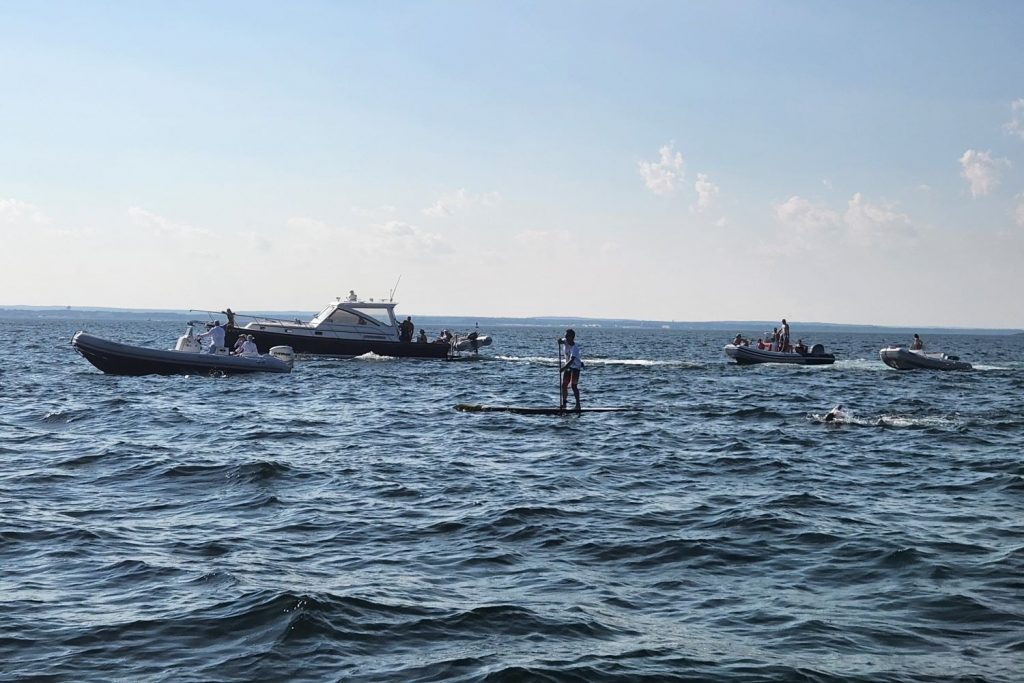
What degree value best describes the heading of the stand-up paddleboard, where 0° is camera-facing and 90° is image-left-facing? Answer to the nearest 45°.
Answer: approximately 90°

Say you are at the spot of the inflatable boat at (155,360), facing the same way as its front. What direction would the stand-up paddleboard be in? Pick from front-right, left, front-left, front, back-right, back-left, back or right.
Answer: back-left

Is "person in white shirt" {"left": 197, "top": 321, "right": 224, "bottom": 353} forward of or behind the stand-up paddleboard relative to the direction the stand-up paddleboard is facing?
forward

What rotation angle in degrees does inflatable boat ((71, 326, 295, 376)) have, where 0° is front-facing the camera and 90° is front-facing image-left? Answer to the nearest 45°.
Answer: approximately 90°

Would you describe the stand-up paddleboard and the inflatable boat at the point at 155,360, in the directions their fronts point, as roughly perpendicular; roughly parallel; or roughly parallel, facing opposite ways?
roughly parallel

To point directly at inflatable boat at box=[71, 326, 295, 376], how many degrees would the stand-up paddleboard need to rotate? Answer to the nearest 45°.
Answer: approximately 45° to its right

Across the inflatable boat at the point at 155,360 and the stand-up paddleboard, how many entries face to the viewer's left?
2

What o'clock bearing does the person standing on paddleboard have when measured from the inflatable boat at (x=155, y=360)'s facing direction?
The person standing on paddleboard is roughly at 8 o'clock from the inflatable boat.
